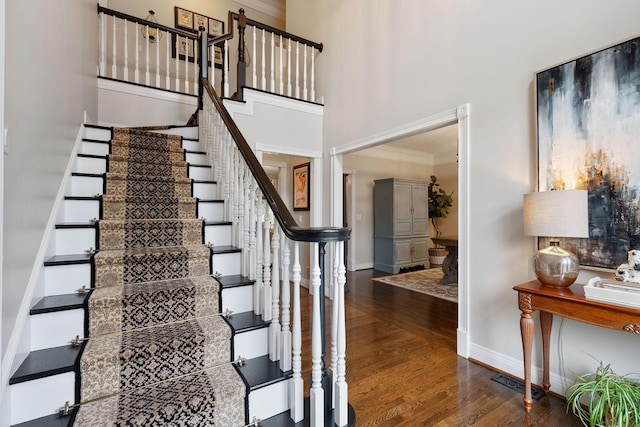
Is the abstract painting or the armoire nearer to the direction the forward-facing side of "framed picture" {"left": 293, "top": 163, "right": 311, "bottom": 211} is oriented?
the abstract painting

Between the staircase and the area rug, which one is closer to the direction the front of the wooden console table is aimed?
the staircase

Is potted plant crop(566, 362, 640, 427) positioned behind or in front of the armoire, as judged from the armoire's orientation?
in front

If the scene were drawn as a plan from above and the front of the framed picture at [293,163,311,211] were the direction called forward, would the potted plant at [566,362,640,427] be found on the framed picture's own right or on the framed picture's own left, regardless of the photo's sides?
on the framed picture's own left

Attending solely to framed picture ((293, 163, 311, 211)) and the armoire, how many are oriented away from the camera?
0

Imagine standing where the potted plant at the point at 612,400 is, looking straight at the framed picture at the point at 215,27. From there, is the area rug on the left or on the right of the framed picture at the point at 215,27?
right

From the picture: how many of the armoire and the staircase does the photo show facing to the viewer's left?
0

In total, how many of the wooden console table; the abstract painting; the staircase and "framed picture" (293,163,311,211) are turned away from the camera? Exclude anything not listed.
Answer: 0

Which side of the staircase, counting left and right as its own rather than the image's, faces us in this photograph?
front

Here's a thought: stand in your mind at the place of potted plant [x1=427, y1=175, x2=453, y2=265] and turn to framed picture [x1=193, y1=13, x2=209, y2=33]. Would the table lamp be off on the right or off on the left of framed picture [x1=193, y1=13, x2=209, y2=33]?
left

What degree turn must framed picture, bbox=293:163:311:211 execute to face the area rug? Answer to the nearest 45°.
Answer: approximately 135° to its left

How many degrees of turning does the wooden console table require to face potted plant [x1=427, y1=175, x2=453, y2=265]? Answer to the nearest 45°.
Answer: approximately 90° to its right
